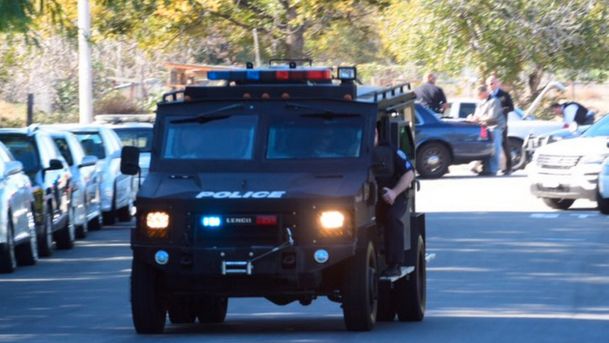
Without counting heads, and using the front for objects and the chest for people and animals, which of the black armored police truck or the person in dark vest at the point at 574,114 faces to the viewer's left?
the person in dark vest

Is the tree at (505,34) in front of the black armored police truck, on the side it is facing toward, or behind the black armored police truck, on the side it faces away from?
behind

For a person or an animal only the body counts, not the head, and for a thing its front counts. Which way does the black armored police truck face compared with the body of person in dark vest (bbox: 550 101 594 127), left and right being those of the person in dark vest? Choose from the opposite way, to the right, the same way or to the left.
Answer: to the left

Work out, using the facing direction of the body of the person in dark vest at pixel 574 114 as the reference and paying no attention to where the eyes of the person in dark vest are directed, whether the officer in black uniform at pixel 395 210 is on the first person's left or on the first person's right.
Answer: on the first person's left

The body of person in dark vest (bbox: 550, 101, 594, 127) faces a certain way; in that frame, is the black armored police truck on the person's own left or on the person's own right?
on the person's own left

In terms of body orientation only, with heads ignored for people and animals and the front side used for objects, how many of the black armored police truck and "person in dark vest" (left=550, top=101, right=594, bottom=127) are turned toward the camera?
1

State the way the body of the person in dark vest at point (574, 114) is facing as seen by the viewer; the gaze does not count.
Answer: to the viewer's left

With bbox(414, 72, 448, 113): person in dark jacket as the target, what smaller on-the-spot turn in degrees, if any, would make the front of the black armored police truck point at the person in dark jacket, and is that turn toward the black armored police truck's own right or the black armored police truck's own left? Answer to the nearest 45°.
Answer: approximately 180°
